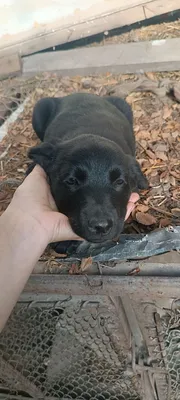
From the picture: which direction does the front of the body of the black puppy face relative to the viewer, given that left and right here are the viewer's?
facing the viewer

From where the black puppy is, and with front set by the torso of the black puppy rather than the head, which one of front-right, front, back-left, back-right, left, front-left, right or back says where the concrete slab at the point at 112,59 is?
back
